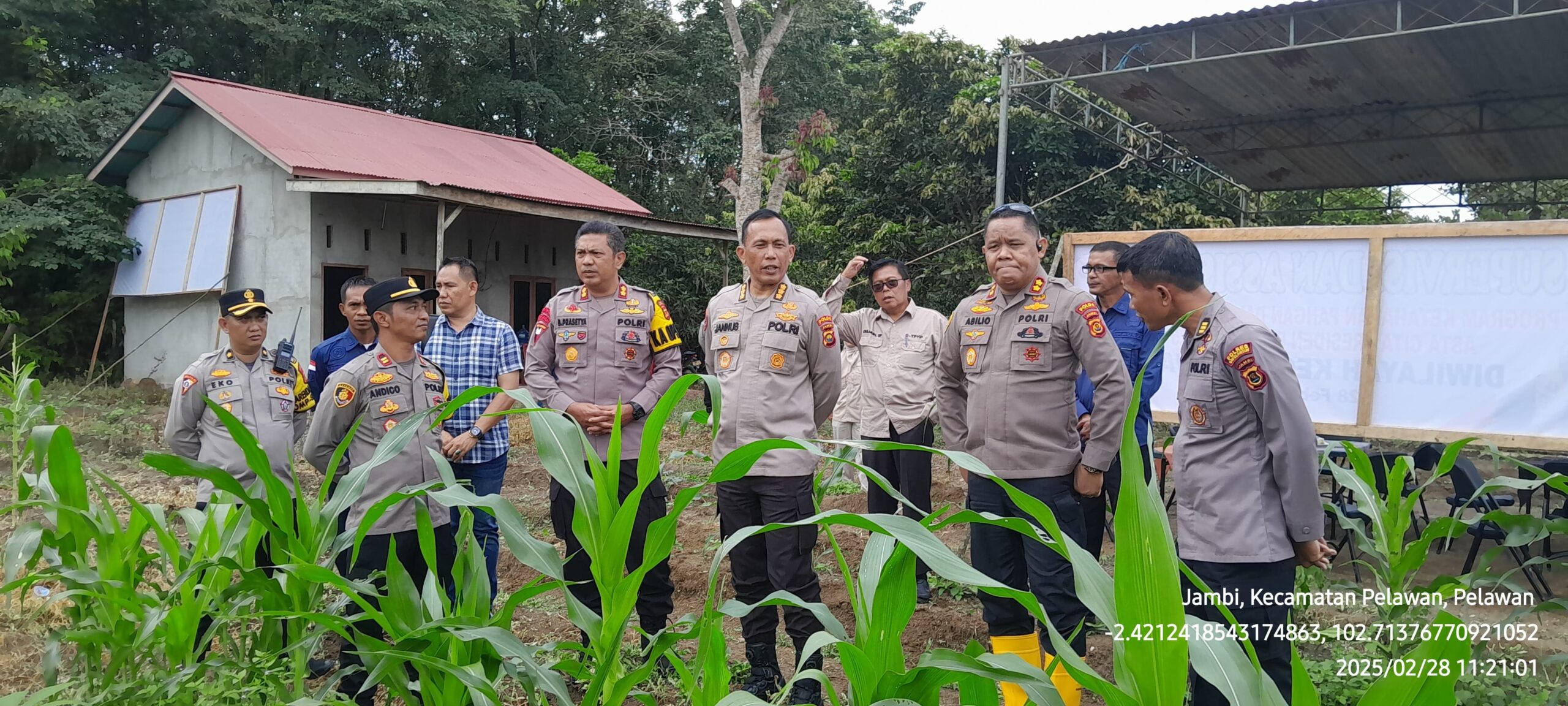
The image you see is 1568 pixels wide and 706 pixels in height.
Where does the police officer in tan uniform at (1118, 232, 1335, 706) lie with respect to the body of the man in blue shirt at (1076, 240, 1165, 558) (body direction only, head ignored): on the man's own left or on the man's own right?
on the man's own left

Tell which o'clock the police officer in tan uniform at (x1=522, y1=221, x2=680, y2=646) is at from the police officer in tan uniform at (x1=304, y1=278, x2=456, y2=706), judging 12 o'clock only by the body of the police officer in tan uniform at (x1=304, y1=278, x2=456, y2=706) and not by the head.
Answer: the police officer in tan uniform at (x1=522, y1=221, x2=680, y2=646) is roughly at 10 o'clock from the police officer in tan uniform at (x1=304, y1=278, x2=456, y2=706).

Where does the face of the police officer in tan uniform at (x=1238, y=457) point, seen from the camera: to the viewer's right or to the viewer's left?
to the viewer's left

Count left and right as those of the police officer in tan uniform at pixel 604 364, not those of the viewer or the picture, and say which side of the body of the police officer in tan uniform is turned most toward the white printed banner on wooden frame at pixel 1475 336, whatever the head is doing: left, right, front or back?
left
